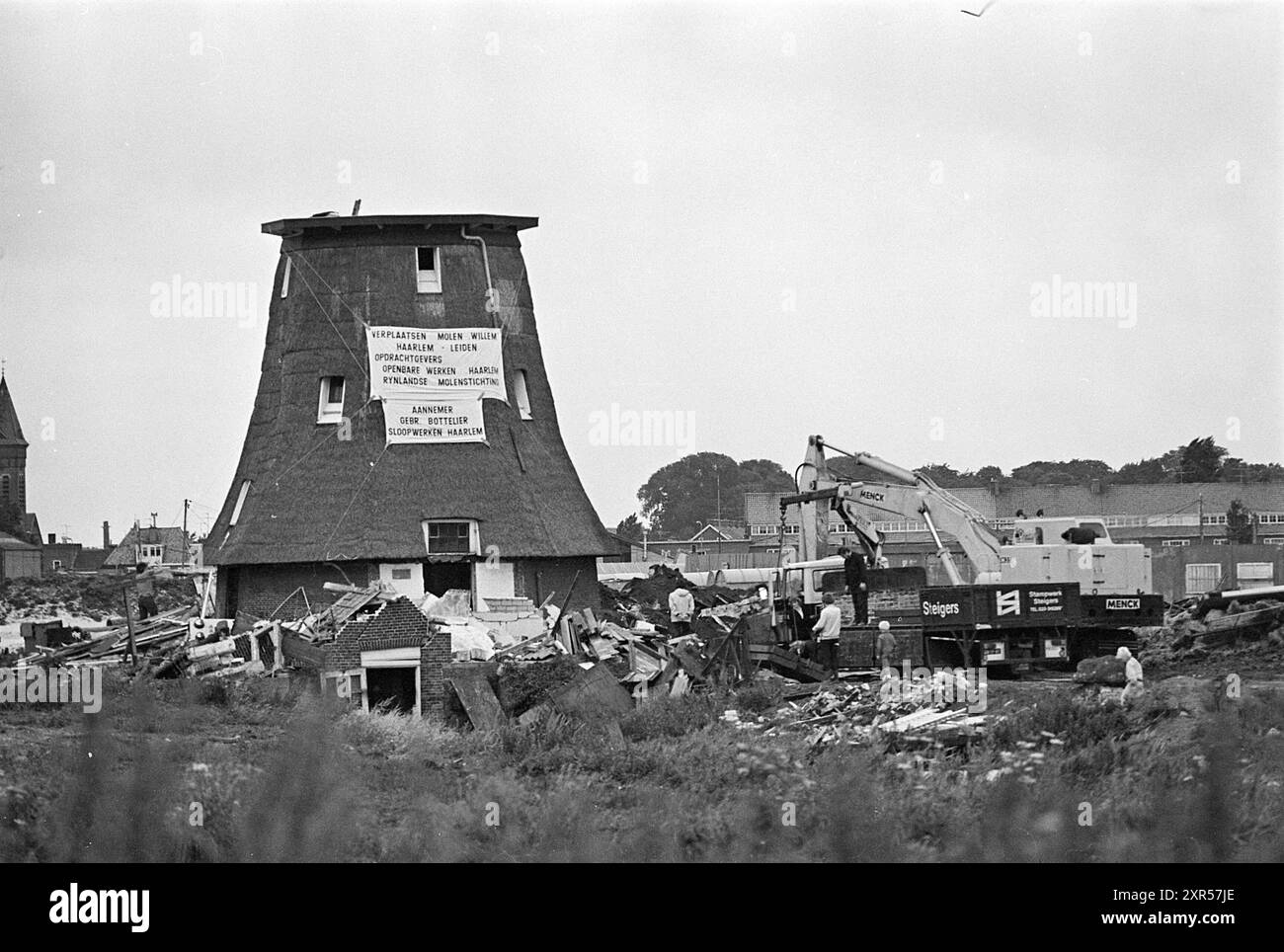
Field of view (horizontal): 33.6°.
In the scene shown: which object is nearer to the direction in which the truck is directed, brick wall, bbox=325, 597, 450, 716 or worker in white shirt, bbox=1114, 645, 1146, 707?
the brick wall

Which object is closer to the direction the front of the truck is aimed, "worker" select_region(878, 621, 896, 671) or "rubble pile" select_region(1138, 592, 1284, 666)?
the worker

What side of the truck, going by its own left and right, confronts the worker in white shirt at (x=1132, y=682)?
left

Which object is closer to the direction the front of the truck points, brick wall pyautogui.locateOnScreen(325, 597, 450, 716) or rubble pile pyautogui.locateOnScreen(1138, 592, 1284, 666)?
the brick wall

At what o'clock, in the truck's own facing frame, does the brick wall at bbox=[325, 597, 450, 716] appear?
The brick wall is roughly at 11 o'clock from the truck.

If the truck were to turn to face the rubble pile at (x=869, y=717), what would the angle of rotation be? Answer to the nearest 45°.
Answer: approximately 90° to its left

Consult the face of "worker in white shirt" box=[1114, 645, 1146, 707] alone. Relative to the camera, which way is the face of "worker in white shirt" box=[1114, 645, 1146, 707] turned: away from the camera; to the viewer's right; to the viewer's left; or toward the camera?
to the viewer's left

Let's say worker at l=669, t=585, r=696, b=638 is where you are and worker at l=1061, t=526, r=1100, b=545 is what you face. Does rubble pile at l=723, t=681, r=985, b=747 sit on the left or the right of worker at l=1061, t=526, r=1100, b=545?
right

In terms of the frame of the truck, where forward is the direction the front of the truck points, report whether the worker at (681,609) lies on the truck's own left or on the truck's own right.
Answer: on the truck's own right

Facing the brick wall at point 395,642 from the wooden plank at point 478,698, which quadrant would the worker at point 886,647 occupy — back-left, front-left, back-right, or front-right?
back-right

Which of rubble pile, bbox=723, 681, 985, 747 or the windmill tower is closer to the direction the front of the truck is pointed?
the windmill tower

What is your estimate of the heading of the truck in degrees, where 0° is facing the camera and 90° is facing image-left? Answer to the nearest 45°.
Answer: approximately 90°

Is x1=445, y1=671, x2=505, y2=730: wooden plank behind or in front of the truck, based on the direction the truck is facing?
in front
